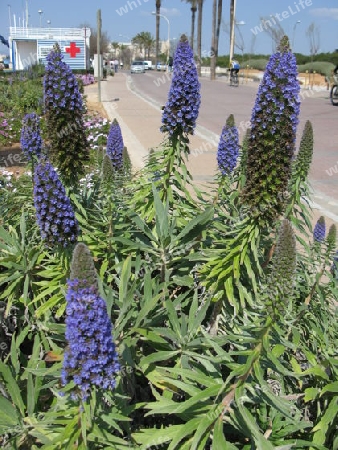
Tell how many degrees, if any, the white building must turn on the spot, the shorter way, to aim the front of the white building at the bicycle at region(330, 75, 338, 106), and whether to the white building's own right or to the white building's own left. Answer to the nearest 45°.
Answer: approximately 45° to the white building's own left

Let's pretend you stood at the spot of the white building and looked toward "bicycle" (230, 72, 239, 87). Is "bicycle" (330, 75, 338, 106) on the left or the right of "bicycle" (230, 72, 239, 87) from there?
right

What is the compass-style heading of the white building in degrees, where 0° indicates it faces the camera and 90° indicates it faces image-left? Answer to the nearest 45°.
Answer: approximately 0°

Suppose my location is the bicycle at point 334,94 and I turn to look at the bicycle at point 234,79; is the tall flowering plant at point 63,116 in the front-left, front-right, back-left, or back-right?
back-left

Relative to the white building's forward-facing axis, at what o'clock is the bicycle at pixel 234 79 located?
The bicycle is roughly at 10 o'clock from the white building.
